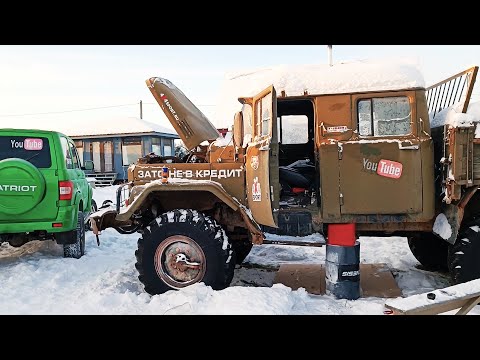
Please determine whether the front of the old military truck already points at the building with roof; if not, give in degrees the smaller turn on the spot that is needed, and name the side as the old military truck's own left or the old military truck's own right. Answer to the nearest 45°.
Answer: approximately 45° to the old military truck's own right

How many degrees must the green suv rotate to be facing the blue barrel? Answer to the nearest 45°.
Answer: approximately 135° to its right

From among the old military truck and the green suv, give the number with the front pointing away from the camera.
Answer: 1

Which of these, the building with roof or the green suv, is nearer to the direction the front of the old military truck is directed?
the green suv

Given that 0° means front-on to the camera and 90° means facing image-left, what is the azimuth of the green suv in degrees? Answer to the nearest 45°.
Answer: approximately 180°

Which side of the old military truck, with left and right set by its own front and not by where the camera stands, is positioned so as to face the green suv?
front

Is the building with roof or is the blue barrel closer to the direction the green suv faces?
the building with roof

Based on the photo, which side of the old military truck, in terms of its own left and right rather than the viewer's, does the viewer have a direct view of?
left

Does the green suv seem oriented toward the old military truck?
no

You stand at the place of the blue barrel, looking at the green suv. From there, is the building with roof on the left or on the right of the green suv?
right

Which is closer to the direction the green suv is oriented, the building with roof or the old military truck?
the building with roof

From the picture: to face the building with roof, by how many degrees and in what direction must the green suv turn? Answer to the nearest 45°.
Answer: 0° — it already faces it
